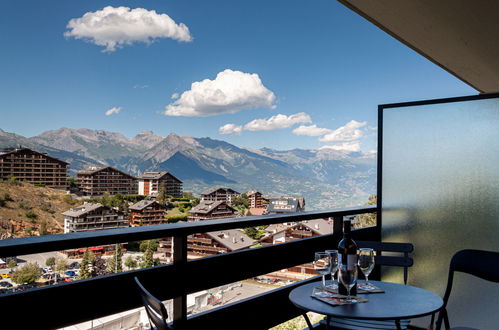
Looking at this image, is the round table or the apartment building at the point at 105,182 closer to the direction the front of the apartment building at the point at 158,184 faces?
the round table

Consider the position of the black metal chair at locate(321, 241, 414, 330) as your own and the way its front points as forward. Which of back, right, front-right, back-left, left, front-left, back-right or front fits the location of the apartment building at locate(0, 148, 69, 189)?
back-right

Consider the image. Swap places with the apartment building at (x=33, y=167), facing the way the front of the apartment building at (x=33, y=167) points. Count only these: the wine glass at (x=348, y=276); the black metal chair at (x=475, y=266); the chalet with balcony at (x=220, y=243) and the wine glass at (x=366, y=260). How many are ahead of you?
4

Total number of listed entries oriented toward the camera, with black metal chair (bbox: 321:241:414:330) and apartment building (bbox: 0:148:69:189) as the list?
2

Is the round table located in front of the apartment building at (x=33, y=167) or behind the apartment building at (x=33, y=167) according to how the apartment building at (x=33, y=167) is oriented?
in front

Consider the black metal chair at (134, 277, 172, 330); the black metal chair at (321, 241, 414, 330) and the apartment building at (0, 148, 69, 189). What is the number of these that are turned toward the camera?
2

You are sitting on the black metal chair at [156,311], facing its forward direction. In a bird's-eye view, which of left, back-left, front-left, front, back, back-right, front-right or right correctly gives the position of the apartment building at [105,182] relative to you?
left

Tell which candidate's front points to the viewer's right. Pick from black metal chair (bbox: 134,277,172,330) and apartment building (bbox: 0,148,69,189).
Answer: the black metal chair

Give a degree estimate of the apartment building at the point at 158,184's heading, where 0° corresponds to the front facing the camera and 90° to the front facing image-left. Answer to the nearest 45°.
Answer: approximately 315°

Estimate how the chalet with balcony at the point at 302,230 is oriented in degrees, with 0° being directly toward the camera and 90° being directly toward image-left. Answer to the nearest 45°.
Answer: approximately 45°

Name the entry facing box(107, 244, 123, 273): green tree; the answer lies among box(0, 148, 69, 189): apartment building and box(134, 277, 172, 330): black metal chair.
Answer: the apartment building

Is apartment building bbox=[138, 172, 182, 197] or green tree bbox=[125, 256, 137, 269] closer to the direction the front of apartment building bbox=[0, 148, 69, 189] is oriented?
the green tree

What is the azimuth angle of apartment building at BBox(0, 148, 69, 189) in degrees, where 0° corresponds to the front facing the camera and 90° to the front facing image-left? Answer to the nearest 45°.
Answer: approximately 0°

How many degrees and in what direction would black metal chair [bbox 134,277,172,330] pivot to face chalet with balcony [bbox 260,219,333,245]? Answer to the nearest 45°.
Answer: approximately 45° to its left

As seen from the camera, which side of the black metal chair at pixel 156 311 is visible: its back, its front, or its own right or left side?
right
